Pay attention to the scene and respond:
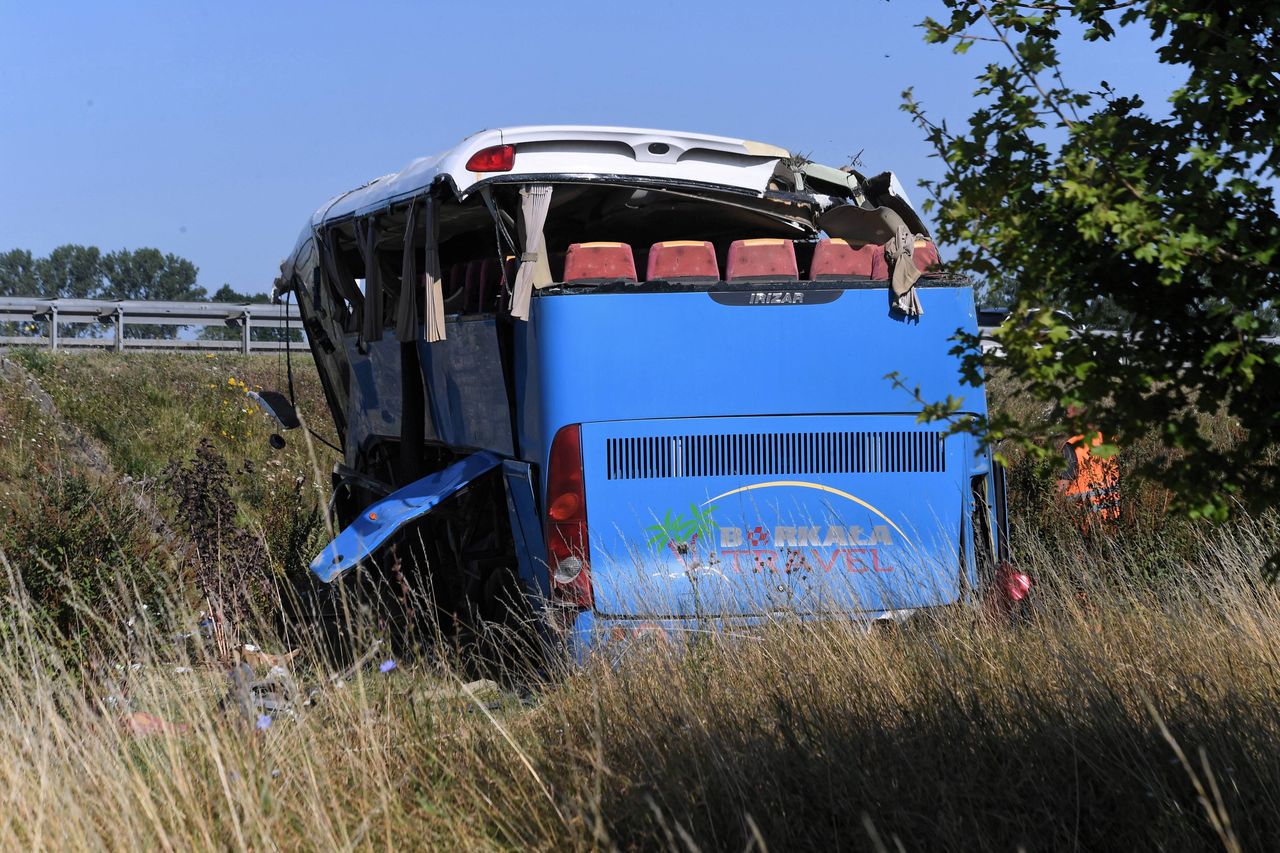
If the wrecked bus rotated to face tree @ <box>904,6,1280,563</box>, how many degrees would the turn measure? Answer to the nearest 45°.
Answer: approximately 180°

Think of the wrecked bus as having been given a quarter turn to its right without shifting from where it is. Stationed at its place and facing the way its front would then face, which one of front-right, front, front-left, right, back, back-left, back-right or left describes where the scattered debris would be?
back-right

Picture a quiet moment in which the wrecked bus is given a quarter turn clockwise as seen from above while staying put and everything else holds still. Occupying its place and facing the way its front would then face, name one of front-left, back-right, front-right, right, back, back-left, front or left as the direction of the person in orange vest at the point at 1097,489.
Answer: front-left

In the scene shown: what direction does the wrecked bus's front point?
away from the camera
